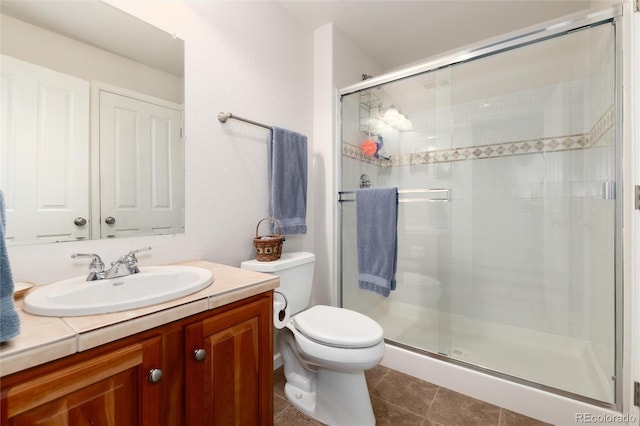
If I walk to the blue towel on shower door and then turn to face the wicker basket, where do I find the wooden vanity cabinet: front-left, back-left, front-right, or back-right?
front-left

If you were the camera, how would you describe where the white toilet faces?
facing the viewer and to the right of the viewer

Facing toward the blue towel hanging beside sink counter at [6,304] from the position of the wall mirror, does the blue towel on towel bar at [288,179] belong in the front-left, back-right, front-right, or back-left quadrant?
back-left

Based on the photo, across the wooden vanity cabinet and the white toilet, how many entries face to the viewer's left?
0

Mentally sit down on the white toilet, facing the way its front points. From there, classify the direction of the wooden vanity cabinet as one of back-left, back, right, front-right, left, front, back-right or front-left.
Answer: right

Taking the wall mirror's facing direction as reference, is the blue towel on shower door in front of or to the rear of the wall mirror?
in front

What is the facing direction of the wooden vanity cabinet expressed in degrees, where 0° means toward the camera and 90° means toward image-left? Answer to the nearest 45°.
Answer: approximately 315°

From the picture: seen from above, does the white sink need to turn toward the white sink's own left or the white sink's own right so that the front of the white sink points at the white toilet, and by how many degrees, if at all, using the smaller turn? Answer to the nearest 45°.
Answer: approximately 45° to the white sink's own left

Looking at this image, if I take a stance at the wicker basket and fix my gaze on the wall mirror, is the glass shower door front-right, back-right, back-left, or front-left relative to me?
back-left

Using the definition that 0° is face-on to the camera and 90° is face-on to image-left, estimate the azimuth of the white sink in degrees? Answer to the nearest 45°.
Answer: approximately 315°

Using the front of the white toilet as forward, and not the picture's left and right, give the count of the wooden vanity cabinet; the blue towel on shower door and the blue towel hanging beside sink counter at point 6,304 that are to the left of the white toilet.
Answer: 1

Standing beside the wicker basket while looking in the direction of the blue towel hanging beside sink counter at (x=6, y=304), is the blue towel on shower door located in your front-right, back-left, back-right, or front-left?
back-left

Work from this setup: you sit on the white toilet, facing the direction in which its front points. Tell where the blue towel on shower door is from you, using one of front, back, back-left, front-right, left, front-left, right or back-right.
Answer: left

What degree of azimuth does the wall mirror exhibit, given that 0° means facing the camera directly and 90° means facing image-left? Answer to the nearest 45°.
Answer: approximately 315°
